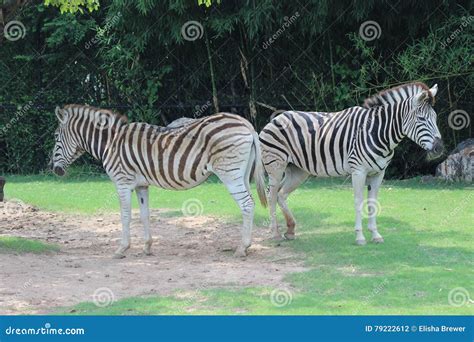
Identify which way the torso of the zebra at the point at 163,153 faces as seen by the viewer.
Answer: to the viewer's left

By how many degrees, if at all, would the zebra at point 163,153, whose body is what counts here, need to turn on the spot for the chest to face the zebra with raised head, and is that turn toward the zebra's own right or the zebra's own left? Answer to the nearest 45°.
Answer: approximately 180°
